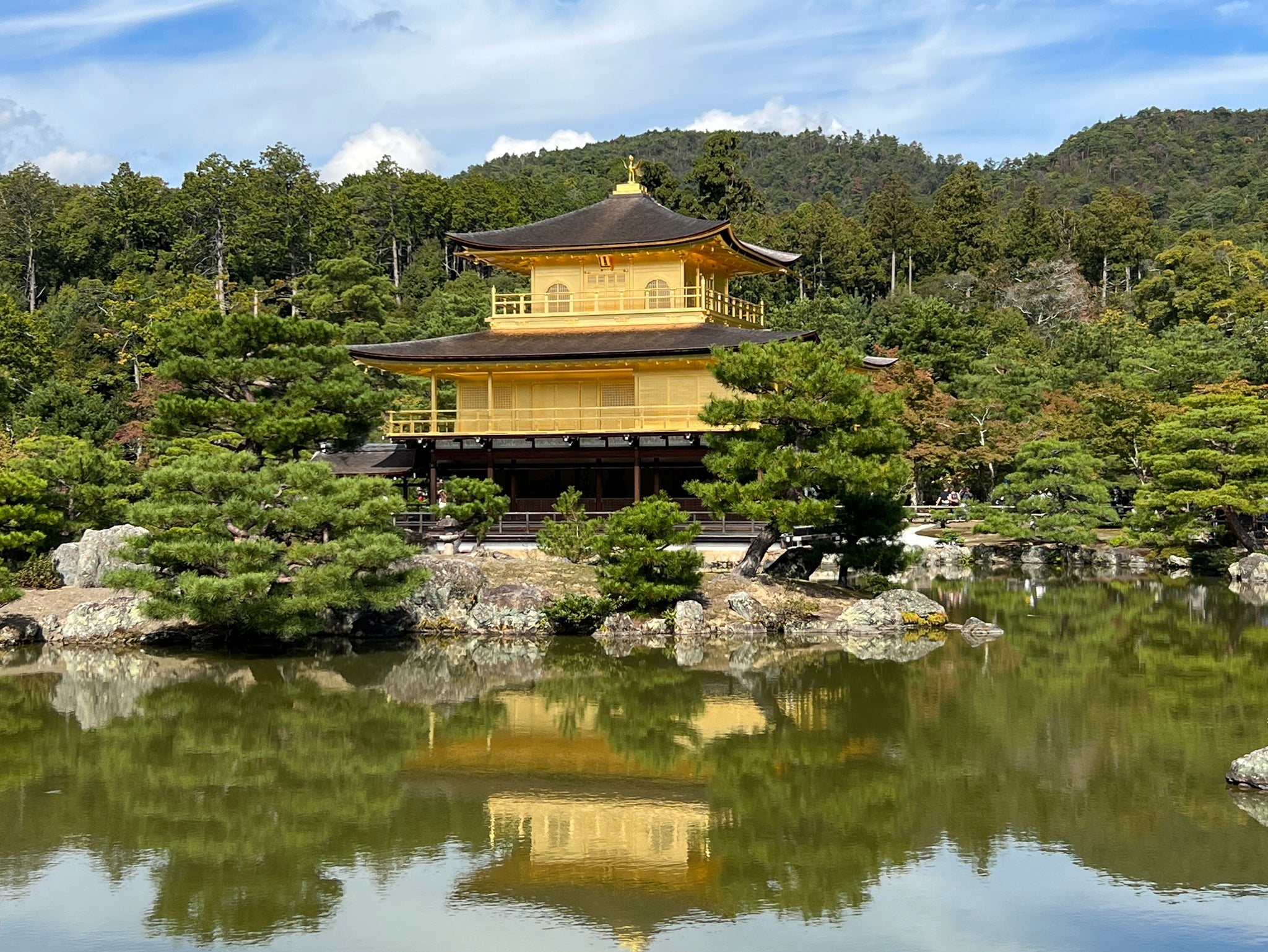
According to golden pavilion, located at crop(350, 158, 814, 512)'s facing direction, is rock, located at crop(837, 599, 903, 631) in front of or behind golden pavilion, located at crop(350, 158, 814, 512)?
in front

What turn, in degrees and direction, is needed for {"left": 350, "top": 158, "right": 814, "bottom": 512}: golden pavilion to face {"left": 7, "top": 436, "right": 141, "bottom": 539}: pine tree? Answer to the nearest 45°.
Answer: approximately 45° to its right

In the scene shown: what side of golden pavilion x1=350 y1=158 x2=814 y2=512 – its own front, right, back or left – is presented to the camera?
front

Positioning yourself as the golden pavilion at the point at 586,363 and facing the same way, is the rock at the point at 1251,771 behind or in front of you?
in front

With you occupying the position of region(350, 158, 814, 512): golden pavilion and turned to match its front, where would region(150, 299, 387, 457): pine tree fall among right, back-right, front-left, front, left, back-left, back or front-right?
front-right

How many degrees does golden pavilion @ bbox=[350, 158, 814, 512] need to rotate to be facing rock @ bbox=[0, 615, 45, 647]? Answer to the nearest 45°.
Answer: approximately 45° to its right

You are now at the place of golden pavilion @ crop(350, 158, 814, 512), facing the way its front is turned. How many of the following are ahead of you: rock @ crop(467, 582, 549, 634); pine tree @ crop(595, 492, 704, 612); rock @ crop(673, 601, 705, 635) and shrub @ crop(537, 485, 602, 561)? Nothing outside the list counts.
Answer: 4

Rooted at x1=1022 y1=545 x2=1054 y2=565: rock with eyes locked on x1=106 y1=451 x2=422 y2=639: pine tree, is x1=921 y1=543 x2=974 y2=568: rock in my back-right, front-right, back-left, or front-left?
front-right

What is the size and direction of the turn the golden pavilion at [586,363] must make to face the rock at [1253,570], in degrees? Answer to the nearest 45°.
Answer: approximately 90° to its left

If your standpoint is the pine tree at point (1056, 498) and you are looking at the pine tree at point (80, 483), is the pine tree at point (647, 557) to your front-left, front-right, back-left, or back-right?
front-left

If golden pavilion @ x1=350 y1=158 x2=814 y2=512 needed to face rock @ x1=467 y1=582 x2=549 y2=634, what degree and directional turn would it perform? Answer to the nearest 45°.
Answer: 0° — it already faces it

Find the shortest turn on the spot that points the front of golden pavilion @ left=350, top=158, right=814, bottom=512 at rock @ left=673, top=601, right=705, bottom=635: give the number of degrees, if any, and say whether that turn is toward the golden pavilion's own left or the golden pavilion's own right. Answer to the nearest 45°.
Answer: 0° — it already faces it

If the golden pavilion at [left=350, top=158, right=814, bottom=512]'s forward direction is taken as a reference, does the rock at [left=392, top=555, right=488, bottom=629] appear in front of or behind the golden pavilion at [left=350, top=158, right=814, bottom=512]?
in front

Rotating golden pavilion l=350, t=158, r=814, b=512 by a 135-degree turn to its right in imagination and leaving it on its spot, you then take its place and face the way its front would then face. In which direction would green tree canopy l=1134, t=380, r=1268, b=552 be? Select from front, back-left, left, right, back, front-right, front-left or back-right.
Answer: back-right
